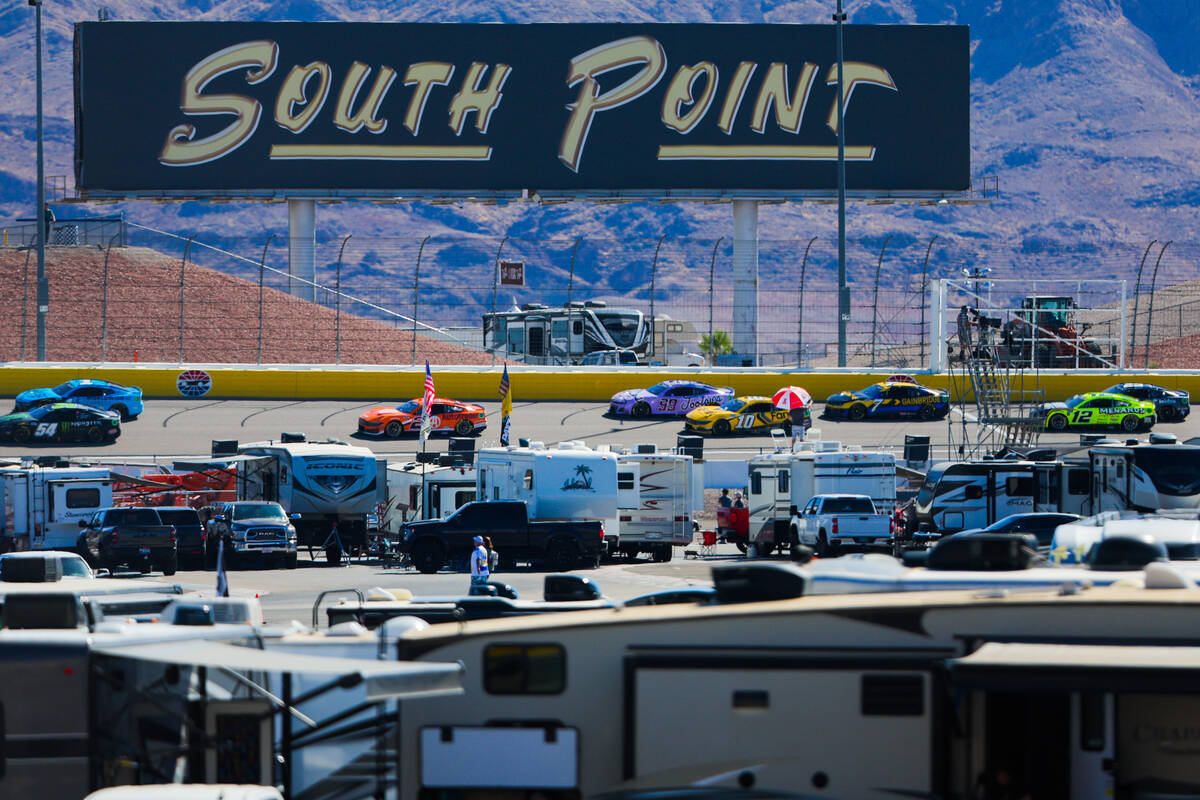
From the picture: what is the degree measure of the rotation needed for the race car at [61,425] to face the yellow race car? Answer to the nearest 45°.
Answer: approximately 180°

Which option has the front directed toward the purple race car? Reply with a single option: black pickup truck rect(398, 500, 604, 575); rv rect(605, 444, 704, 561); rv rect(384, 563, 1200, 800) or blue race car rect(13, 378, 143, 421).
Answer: rv rect(605, 444, 704, 561)

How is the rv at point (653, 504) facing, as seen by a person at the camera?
facing away from the viewer

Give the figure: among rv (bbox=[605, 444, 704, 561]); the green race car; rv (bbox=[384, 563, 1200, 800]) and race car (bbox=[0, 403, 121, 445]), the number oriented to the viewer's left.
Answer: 2

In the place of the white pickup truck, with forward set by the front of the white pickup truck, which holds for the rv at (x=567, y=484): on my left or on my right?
on my left

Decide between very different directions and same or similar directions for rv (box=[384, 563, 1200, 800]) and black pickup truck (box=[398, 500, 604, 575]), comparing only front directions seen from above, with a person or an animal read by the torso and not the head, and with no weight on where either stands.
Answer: very different directions

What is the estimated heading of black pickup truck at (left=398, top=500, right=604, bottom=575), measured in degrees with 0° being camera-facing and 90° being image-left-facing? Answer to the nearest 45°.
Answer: approximately 90°

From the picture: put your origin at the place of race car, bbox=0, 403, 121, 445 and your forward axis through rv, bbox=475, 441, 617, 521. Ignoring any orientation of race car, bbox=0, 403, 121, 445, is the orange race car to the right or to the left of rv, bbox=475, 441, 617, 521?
left

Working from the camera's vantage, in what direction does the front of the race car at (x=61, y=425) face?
facing to the left of the viewer

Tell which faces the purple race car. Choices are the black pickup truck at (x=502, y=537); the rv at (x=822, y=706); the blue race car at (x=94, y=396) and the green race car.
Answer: the green race car

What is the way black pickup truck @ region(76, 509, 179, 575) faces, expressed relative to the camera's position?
facing away from the viewer and to the left of the viewer

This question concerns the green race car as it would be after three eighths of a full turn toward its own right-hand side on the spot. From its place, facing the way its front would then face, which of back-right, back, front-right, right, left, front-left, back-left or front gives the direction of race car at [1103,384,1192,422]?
front

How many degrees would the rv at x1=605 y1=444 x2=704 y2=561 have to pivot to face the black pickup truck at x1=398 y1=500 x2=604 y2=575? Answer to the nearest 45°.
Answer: approximately 135° to its left
